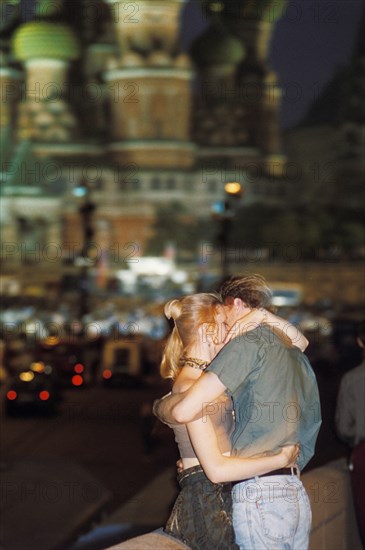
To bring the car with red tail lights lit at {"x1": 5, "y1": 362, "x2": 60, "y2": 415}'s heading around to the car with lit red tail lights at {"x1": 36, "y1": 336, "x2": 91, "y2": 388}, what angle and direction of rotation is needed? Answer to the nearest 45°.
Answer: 0° — it already faces it

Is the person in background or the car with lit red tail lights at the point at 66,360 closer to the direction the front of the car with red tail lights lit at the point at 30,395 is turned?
the car with lit red tail lights

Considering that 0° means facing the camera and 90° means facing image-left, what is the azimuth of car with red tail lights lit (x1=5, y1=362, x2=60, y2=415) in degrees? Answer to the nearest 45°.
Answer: approximately 180°

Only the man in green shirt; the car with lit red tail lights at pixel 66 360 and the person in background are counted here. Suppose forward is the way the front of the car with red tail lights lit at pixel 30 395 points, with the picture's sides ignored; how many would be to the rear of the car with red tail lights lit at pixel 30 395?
2

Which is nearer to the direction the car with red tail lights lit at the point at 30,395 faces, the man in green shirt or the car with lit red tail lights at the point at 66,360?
the car with lit red tail lights

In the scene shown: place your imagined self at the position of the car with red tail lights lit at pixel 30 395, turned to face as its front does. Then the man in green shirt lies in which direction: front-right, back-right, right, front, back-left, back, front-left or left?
back

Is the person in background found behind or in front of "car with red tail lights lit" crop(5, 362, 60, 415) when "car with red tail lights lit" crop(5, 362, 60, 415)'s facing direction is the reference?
behind
